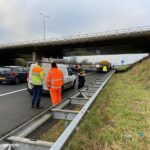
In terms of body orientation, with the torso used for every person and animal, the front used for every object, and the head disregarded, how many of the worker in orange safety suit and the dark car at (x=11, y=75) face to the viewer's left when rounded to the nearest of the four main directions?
0
